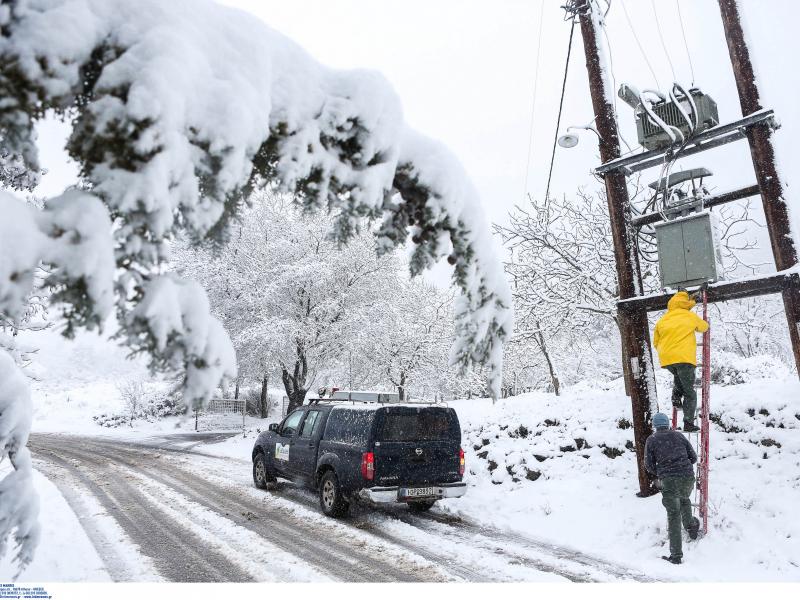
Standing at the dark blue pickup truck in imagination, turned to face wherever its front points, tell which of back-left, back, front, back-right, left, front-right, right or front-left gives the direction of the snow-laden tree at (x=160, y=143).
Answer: back-left

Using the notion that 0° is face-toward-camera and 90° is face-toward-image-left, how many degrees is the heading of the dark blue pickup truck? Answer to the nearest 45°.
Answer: approximately 135°

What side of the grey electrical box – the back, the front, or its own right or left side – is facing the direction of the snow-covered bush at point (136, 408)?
right

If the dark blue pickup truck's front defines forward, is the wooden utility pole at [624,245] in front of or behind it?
behind

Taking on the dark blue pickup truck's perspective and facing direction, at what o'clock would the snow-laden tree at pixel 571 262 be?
The snow-laden tree is roughly at 3 o'clock from the dark blue pickup truck.

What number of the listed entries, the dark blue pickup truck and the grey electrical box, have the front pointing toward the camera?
1

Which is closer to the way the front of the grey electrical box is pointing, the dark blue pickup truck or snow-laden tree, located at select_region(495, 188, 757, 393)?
the dark blue pickup truck

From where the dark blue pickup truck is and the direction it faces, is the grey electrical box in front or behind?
behind

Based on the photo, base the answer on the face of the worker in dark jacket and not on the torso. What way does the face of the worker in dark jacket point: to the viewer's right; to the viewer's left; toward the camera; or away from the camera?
away from the camera

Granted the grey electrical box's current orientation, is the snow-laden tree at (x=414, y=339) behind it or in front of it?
behind

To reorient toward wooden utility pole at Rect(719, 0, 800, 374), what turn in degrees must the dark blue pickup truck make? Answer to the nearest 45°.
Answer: approximately 135° to its right
